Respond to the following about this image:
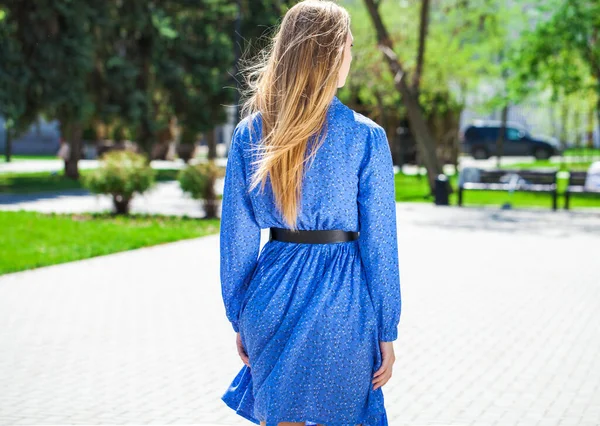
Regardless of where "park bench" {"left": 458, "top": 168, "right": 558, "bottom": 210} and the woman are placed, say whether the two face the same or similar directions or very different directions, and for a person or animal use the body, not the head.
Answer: very different directions

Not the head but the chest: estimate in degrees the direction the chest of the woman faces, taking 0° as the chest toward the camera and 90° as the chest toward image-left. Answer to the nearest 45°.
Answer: approximately 180°

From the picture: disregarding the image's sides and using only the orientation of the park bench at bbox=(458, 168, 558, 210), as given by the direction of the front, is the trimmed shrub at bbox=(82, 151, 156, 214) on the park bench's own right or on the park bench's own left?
on the park bench's own right

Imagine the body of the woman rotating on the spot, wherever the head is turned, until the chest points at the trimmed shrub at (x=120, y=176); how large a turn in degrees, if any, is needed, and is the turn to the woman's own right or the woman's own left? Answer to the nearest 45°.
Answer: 0° — they already face it

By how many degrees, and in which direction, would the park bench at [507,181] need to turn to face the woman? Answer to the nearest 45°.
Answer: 0° — it already faces them

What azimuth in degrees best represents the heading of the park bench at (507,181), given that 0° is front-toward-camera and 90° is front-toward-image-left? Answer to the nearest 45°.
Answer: approximately 0°

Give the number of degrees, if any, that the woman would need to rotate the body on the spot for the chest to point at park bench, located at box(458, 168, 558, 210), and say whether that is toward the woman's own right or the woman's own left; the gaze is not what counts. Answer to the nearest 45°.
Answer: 0° — they already face it

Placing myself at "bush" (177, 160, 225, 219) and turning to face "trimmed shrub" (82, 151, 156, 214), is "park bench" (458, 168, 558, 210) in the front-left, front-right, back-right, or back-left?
back-right

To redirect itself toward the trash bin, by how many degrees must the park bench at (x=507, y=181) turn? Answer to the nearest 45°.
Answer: approximately 45° to its right
